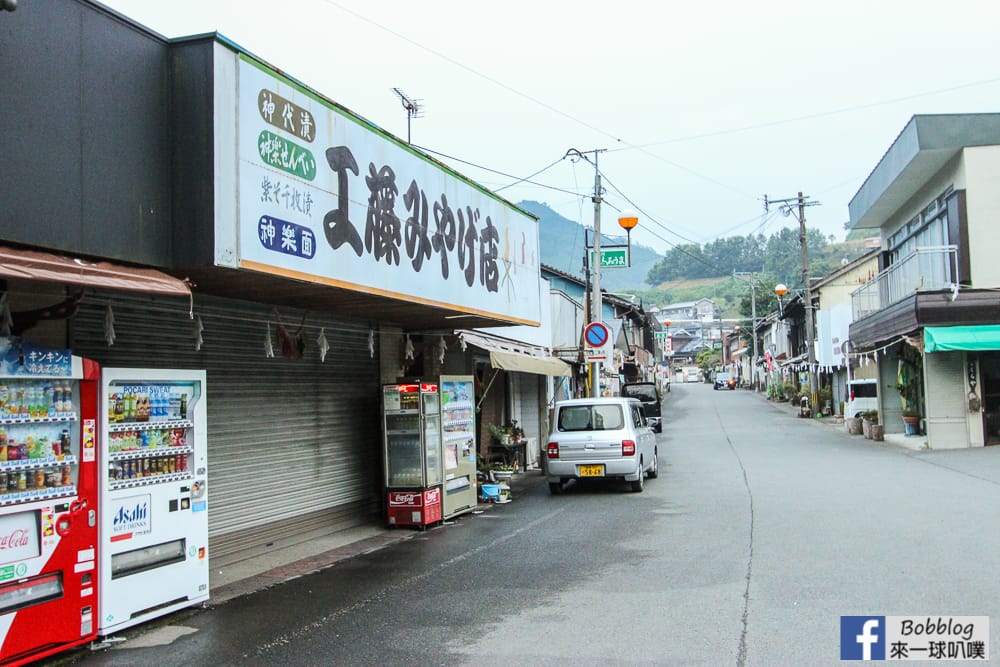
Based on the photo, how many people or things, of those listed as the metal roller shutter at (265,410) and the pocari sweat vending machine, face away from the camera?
0

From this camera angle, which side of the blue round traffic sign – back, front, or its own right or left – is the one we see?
front

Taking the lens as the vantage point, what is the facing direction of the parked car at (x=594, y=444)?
facing away from the viewer

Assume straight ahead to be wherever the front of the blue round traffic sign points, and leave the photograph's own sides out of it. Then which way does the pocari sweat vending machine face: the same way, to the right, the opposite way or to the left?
to the left

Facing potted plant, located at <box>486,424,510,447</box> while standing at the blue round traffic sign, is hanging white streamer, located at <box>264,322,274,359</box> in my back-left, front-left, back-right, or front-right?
front-left

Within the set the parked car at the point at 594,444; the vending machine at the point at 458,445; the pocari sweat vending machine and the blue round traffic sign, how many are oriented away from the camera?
1

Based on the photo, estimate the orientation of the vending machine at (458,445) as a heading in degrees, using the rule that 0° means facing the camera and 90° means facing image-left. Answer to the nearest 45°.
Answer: approximately 315°

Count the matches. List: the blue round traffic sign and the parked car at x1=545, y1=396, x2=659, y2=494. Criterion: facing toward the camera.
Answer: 1

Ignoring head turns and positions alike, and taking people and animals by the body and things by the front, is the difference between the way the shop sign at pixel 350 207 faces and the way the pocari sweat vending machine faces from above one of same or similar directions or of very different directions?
same or similar directions

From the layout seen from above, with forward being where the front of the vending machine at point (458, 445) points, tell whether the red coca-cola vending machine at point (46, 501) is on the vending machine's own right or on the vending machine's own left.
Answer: on the vending machine's own right

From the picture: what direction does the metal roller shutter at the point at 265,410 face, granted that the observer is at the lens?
facing the viewer and to the right of the viewer

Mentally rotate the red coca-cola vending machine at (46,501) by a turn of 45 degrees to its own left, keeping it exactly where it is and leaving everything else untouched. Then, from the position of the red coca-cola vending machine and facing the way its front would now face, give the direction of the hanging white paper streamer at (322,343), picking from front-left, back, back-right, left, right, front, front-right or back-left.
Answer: front-left

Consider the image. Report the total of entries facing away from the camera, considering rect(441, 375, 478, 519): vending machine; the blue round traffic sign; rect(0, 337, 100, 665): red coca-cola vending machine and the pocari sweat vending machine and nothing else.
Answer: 0

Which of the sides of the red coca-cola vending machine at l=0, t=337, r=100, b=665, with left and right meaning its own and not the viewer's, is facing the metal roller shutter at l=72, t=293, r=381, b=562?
left

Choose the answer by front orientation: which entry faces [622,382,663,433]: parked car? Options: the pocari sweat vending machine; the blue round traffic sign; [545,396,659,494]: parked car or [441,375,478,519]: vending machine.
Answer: [545,396,659,494]: parked car

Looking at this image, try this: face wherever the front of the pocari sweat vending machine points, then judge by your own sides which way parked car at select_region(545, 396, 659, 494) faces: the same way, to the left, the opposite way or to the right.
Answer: to the left
